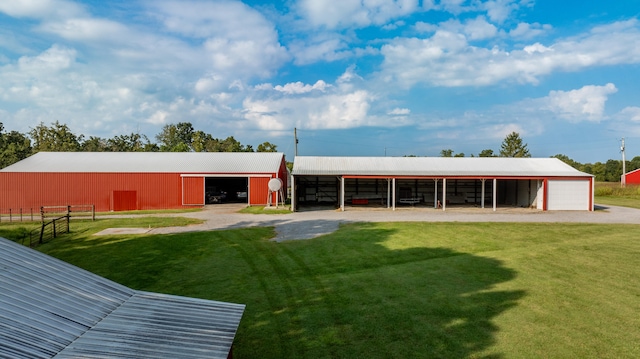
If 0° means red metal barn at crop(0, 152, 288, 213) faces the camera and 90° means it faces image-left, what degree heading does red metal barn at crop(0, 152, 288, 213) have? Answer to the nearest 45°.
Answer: approximately 0°

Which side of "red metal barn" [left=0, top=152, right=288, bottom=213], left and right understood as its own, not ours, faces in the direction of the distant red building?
left
